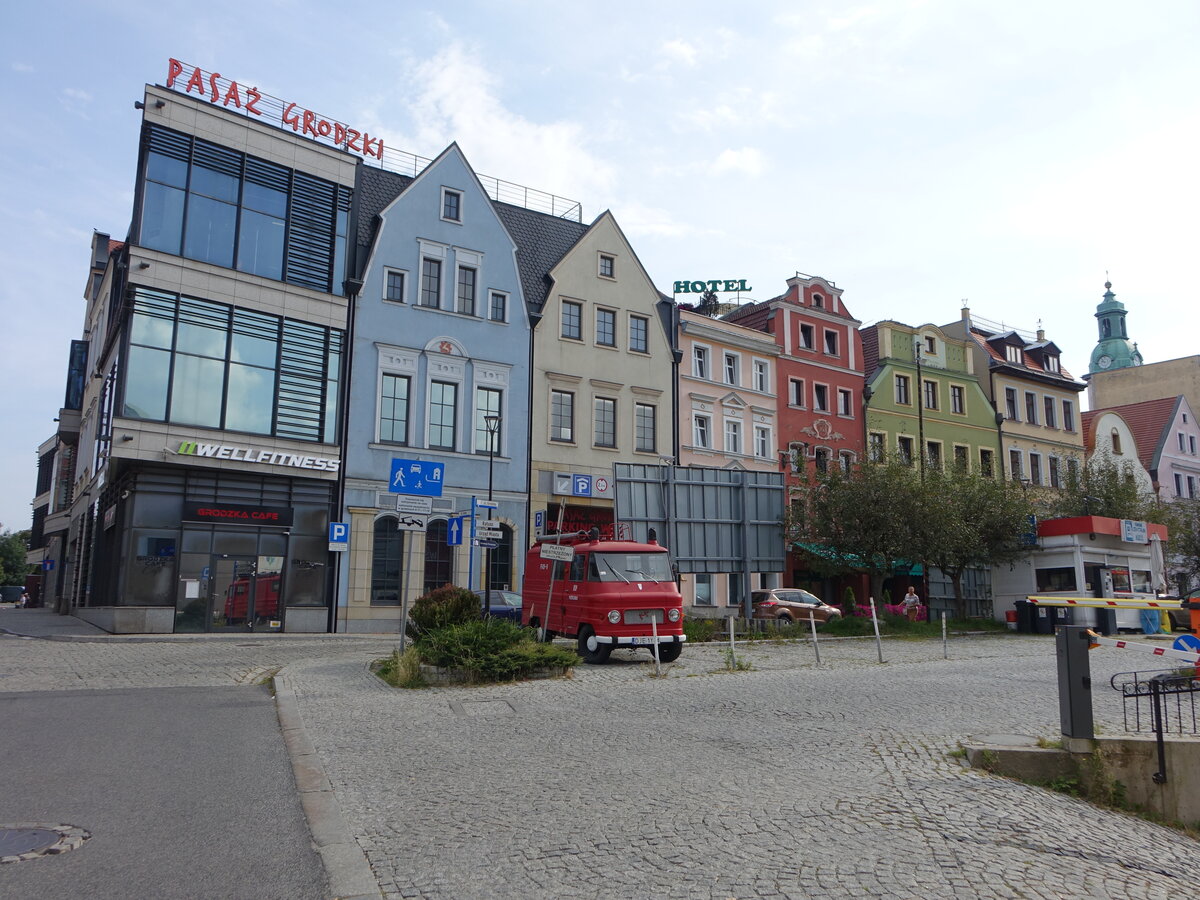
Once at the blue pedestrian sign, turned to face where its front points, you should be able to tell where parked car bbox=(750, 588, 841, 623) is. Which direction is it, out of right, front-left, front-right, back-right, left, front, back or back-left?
back-left

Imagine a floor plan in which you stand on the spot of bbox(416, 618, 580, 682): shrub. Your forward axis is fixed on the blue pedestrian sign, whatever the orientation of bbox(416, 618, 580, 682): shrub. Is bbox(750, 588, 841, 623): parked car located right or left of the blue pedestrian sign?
right

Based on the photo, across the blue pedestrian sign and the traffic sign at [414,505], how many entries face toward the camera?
2

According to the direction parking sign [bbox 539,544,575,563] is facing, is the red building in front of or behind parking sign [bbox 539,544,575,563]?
behind

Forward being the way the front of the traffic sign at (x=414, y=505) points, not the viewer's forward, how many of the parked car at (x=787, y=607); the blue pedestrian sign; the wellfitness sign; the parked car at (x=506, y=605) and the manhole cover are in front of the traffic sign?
1

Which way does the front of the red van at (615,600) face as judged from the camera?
facing the viewer and to the right of the viewer

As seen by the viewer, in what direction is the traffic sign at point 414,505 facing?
toward the camera

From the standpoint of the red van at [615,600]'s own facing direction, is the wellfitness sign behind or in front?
behind

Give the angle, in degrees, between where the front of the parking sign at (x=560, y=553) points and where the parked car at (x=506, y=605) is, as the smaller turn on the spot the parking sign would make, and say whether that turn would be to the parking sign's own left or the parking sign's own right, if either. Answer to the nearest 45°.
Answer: approximately 180°

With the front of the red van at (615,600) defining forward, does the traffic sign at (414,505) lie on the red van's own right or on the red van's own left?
on the red van's own right

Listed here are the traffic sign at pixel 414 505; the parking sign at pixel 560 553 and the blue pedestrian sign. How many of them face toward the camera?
3

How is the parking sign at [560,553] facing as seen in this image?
toward the camera

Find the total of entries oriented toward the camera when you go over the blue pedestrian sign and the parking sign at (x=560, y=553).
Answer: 2

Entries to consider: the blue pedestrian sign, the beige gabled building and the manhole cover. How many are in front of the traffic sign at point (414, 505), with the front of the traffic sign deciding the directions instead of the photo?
1
